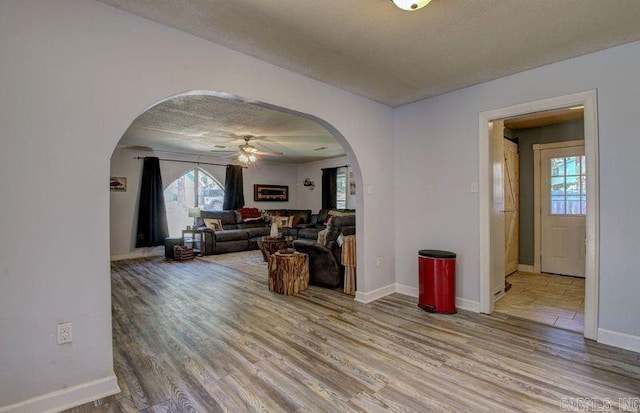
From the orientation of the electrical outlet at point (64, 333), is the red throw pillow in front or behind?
behind

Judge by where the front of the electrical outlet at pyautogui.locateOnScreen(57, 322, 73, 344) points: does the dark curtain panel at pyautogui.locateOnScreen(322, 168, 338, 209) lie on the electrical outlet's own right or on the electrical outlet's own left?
on the electrical outlet's own left

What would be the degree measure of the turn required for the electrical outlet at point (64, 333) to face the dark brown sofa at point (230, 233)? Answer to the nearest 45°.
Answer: approximately 135° to its left

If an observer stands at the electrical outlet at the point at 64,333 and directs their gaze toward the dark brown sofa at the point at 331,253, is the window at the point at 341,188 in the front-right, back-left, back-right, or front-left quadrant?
front-left

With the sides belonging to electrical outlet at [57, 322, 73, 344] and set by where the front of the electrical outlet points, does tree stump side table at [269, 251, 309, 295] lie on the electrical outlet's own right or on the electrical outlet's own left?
on the electrical outlet's own left

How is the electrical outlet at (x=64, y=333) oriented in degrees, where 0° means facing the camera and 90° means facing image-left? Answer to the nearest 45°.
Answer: approximately 0°

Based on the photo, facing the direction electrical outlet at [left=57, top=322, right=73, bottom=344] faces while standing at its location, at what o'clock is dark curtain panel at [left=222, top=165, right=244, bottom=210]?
The dark curtain panel is roughly at 7 o'clock from the electrical outlet.

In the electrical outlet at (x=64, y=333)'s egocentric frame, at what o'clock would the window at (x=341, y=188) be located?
The window is roughly at 8 o'clock from the electrical outlet.

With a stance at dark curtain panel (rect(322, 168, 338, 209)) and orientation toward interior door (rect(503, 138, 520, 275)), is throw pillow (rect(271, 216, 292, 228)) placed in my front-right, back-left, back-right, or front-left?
back-right

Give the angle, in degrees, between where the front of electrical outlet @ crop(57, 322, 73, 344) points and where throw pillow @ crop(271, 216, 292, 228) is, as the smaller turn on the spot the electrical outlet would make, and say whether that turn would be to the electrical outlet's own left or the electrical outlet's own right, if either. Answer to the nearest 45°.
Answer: approximately 135° to the electrical outlet's own left

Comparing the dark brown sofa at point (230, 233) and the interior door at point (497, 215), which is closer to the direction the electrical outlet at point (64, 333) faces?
the interior door

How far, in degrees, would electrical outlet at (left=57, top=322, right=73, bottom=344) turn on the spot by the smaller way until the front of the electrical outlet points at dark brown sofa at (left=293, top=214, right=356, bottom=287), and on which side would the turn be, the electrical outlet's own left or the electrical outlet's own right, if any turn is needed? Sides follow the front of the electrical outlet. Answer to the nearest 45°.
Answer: approximately 90° to the electrical outlet's own left

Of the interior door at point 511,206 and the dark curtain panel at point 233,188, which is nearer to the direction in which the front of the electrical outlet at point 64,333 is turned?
the interior door

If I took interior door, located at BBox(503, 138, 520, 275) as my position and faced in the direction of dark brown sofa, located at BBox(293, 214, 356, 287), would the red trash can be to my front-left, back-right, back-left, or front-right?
front-left

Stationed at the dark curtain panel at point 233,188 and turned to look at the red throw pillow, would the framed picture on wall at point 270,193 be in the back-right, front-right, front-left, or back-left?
front-left

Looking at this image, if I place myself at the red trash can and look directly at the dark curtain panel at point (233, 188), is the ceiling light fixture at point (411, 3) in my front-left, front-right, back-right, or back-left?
back-left

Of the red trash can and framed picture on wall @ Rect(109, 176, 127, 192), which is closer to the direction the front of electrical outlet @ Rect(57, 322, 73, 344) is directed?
the red trash can

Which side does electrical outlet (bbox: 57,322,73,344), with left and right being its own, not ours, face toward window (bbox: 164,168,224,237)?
back

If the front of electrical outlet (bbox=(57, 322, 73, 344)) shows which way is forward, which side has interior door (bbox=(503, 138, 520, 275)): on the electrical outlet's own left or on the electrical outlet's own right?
on the electrical outlet's own left
